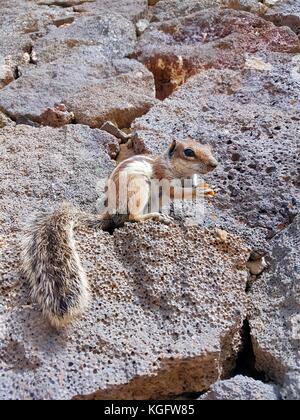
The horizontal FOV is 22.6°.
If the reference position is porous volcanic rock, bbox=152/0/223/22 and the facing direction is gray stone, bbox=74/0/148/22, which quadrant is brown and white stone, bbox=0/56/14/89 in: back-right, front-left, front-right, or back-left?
front-left

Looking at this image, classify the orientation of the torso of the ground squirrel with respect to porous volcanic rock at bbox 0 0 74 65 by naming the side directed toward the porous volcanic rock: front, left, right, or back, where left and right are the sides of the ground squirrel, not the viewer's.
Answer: left

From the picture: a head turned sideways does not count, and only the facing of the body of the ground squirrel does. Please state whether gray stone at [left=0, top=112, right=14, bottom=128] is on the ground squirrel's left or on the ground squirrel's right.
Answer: on the ground squirrel's left

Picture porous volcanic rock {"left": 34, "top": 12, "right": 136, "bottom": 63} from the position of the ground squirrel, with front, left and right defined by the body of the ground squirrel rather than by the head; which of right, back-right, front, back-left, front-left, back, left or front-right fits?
left

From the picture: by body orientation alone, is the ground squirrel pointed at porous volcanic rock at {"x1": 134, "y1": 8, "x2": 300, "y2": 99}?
no

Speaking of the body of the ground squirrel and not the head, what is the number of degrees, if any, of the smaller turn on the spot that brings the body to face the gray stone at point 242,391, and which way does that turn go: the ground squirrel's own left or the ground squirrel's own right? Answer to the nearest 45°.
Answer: approximately 45° to the ground squirrel's own right

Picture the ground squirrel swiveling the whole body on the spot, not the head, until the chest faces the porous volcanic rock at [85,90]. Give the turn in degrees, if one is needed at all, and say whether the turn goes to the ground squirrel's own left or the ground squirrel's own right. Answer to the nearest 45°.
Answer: approximately 90° to the ground squirrel's own left

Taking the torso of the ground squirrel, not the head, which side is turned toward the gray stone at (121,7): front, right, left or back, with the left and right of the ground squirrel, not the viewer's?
left

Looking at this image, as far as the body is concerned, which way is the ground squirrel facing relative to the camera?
to the viewer's right

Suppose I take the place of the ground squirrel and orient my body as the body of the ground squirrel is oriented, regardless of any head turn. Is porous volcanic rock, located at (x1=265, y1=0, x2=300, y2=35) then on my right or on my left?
on my left

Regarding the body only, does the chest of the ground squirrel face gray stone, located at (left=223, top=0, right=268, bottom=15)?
no
